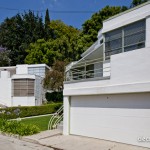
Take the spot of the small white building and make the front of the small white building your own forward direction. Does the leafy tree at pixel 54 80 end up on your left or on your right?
on your left

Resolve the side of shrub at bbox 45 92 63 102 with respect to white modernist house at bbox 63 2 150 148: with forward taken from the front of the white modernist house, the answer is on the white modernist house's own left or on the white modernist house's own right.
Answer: on the white modernist house's own right

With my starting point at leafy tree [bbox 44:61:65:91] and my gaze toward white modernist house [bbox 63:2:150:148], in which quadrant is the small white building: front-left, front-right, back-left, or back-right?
back-right

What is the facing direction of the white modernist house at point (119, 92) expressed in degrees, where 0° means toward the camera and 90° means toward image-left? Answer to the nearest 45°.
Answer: approximately 45°

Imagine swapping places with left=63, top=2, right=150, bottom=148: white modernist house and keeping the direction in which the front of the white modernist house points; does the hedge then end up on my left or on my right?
on my right

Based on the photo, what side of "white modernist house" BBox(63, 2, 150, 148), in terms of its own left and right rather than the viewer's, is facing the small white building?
right

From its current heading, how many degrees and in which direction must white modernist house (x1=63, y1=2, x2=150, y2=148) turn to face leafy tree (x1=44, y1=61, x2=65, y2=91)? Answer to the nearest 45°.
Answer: approximately 135° to its right

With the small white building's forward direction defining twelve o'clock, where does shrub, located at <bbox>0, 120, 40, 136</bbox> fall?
The shrub is roughly at 12 o'clock from the small white building.

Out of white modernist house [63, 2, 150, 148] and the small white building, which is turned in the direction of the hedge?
the small white building

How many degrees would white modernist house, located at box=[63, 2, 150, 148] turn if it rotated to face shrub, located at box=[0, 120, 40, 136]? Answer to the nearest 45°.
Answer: approximately 90° to its right

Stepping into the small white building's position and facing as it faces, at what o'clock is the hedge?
The hedge is roughly at 12 o'clock from the small white building.
